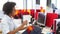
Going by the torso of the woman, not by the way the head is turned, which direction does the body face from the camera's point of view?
to the viewer's right
